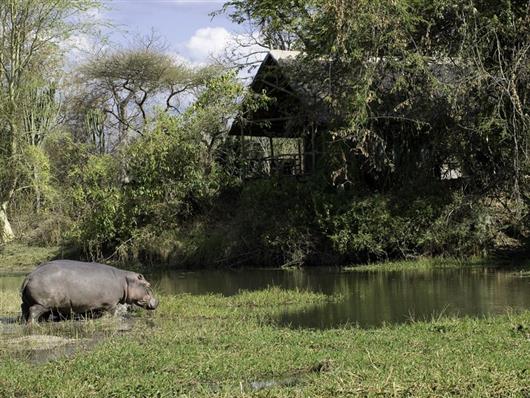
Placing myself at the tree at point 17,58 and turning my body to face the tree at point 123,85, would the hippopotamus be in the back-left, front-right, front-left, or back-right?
back-right

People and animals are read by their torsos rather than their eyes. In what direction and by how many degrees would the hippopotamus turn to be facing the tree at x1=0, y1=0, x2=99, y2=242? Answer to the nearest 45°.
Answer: approximately 90° to its left

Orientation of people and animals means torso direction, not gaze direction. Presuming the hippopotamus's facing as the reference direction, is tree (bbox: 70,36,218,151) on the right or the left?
on its left

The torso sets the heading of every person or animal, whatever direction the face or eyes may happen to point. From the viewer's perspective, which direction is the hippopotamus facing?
to the viewer's right
